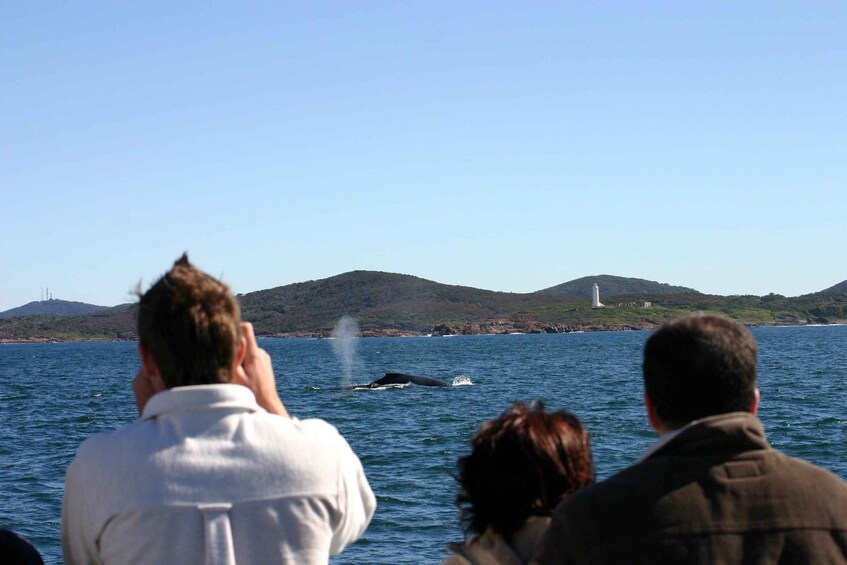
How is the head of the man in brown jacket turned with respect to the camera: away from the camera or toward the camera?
away from the camera

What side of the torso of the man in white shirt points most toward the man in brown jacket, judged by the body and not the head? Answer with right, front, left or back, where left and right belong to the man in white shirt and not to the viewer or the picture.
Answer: right

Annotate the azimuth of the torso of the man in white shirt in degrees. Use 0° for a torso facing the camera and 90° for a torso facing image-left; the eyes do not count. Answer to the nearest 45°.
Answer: approximately 180°

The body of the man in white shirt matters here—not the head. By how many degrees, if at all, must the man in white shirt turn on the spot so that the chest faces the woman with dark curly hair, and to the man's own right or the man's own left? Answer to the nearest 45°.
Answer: approximately 90° to the man's own right

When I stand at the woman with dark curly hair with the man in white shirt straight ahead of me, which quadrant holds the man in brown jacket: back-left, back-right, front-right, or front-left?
back-left

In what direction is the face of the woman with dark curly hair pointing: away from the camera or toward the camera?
away from the camera
